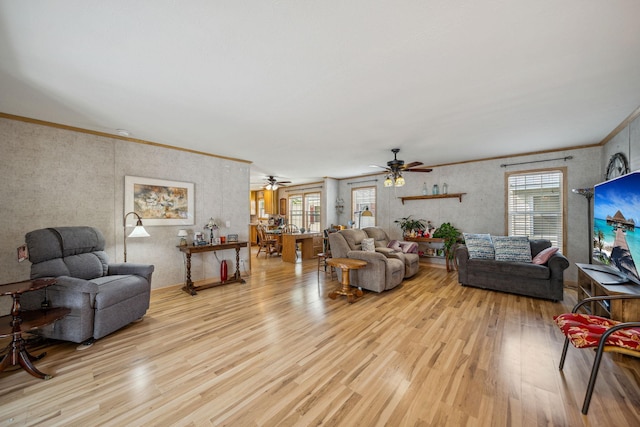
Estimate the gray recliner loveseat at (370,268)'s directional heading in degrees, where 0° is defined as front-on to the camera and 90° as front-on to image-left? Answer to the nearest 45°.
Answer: approximately 315°

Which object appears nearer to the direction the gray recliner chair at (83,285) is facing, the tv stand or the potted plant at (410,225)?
the tv stand

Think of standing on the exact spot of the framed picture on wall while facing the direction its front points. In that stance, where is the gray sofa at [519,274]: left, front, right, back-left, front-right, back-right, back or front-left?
front

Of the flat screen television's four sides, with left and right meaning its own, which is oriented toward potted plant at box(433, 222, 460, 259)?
right

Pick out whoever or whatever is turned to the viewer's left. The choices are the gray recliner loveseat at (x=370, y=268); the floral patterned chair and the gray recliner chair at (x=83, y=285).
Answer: the floral patterned chair

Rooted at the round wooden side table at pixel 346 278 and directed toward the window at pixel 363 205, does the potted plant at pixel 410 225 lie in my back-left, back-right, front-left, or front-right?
front-right

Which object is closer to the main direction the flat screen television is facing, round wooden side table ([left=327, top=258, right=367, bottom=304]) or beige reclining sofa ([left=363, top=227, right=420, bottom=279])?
the round wooden side table

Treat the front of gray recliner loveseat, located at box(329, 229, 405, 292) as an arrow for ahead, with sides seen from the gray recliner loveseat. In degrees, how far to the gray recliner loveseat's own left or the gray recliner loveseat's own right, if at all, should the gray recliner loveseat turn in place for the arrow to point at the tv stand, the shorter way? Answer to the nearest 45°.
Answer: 0° — it already faces it

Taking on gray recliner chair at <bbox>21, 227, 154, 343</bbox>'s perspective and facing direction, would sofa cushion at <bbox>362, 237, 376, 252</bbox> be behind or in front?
in front

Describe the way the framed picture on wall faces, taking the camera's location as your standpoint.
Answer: facing the viewer and to the right of the viewer

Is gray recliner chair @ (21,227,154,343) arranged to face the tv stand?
yes

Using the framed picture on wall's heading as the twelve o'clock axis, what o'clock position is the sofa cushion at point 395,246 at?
The sofa cushion is roughly at 11 o'clock from the framed picture on wall.

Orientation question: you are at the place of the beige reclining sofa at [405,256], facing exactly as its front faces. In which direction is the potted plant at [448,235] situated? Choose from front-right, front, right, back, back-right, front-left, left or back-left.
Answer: left

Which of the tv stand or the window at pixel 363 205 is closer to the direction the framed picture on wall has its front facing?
the tv stand

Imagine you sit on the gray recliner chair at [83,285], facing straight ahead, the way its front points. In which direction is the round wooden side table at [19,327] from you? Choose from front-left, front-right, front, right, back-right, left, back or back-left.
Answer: right

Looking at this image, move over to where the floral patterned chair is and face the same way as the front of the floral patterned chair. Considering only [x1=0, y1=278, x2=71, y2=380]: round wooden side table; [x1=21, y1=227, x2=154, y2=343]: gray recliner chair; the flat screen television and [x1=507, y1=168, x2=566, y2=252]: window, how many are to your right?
2

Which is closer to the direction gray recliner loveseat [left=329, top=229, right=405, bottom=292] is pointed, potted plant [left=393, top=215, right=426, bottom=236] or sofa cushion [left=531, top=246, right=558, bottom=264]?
the sofa cushion

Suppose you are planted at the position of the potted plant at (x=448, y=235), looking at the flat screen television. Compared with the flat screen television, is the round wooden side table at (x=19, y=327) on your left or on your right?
right
